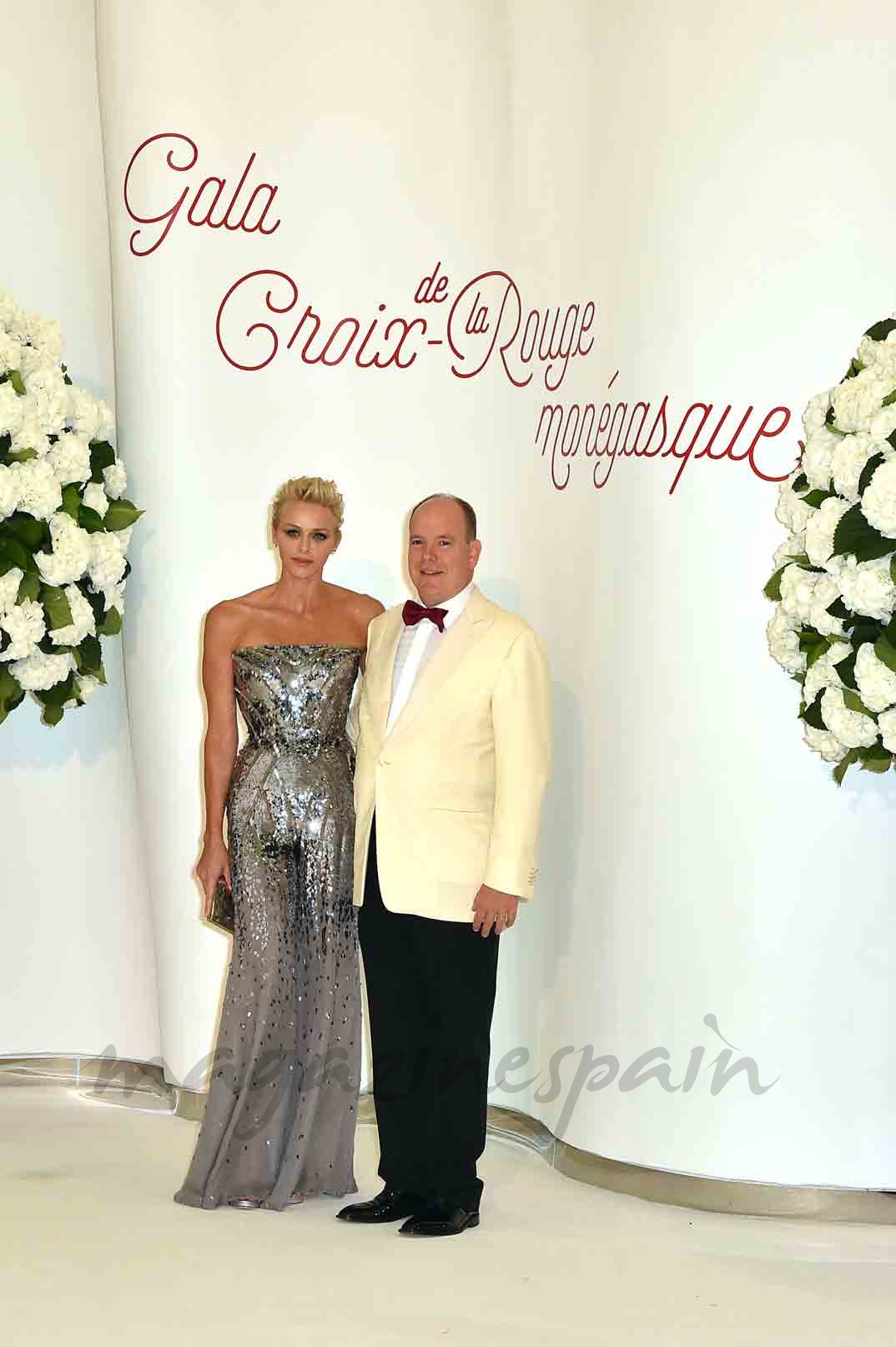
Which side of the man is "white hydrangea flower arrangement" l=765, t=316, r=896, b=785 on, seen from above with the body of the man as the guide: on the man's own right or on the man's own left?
on the man's own left

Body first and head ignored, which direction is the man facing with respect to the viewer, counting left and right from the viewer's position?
facing the viewer and to the left of the viewer

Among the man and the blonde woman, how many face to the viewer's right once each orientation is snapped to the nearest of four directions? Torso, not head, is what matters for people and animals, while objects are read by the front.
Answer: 0

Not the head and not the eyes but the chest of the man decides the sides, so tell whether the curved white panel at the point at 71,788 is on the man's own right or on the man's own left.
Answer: on the man's own right

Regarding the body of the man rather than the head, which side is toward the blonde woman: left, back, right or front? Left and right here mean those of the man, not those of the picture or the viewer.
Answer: right

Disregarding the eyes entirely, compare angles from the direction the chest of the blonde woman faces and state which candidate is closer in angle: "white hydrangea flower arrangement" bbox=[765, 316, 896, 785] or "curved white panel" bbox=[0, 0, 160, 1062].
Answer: the white hydrangea flower arrangement

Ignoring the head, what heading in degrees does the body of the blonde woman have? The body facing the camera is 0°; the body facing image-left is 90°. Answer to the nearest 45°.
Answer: approximately 0°

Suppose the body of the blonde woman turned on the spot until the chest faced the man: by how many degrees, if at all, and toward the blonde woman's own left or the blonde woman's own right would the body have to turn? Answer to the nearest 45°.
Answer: approximately 45° to the blonde woman's own left

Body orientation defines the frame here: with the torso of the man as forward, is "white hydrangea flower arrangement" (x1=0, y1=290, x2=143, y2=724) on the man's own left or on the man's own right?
on the man's own right
